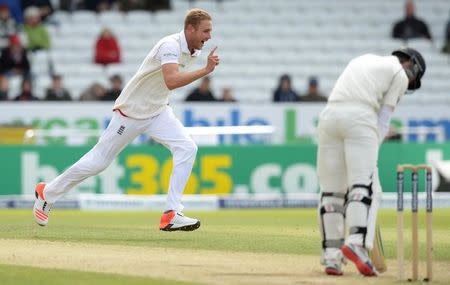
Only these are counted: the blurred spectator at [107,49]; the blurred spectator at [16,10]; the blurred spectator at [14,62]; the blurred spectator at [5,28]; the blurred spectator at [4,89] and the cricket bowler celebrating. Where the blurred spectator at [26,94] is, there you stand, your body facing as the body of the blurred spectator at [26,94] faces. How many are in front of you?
1

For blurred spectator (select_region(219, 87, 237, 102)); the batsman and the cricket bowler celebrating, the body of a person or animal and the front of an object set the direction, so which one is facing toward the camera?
the blurred spectator

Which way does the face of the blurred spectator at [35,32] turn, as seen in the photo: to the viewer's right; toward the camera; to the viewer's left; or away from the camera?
toward the camera

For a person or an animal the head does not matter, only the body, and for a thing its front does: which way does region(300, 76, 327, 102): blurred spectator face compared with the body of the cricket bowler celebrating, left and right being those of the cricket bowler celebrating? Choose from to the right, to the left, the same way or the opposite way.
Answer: to the right

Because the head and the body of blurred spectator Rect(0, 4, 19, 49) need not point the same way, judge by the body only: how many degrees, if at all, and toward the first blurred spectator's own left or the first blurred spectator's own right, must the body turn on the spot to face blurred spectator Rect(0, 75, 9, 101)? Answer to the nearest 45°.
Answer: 0° — they already face them

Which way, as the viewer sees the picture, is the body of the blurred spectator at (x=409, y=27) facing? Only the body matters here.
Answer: toward the camera

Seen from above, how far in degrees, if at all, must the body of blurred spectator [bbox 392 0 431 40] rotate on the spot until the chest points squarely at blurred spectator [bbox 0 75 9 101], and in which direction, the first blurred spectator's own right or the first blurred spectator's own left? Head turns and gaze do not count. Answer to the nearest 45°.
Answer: approximately 45° to the first blurred spectator's own right

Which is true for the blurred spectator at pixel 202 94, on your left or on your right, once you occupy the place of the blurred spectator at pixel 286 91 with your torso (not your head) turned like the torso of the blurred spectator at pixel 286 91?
on your right

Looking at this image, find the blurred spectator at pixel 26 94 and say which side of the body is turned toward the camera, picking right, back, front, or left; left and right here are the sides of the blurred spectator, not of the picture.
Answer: front

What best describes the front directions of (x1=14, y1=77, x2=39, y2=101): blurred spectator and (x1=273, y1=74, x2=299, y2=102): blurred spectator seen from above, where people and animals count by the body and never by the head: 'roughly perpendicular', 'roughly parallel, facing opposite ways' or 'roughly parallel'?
roughly parallel

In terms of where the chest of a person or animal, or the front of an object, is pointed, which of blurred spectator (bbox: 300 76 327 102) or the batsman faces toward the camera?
the blurred spectator

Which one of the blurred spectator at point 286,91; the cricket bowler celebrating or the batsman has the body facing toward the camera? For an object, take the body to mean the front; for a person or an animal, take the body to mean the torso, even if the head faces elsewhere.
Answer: the blurred spectator

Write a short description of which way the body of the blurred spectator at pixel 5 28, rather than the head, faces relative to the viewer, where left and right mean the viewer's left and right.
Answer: facing the viewer
